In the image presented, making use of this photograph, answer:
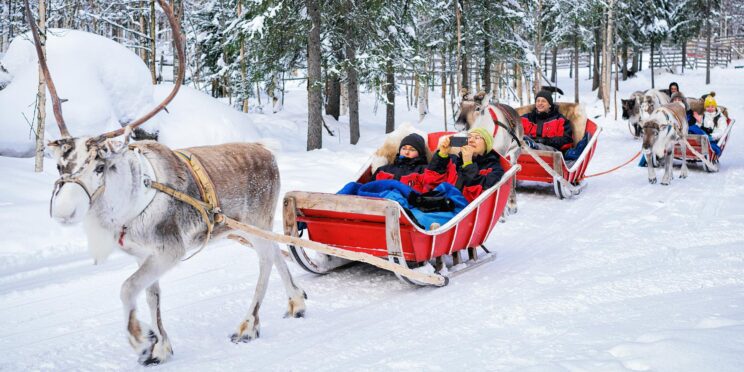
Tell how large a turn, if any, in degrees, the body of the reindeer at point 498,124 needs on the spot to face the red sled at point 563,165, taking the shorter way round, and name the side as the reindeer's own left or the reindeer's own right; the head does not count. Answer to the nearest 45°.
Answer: approximately 180°

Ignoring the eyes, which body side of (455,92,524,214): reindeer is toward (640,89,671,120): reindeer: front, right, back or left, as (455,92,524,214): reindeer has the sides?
back

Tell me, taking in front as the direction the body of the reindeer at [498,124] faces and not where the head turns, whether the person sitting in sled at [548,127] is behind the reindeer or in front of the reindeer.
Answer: behind

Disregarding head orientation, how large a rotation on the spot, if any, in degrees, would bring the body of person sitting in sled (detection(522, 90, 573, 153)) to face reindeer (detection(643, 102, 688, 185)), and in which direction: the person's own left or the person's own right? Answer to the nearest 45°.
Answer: approximately 135° to the person's own left

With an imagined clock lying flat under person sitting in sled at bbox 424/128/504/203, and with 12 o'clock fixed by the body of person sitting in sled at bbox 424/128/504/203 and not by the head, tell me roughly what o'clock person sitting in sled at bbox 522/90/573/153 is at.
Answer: person sitting in sled at bbox 522/90/573/153 is roughly at 5 o'clock from person sitting in sled at bbox 424/128/504/203.

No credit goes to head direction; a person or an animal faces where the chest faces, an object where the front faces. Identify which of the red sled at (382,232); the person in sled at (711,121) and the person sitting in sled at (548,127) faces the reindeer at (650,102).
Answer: the person in sled

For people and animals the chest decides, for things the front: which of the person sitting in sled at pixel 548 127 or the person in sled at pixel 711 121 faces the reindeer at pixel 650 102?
the person in sled

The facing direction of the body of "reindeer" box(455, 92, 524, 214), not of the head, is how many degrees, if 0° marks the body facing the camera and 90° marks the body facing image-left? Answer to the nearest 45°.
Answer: approximately 45°

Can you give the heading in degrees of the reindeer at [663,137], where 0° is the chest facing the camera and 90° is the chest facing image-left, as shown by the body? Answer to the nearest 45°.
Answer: approximately 45°

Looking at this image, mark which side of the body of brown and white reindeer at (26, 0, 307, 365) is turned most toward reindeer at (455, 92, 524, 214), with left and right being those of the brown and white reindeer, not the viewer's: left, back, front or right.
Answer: back
